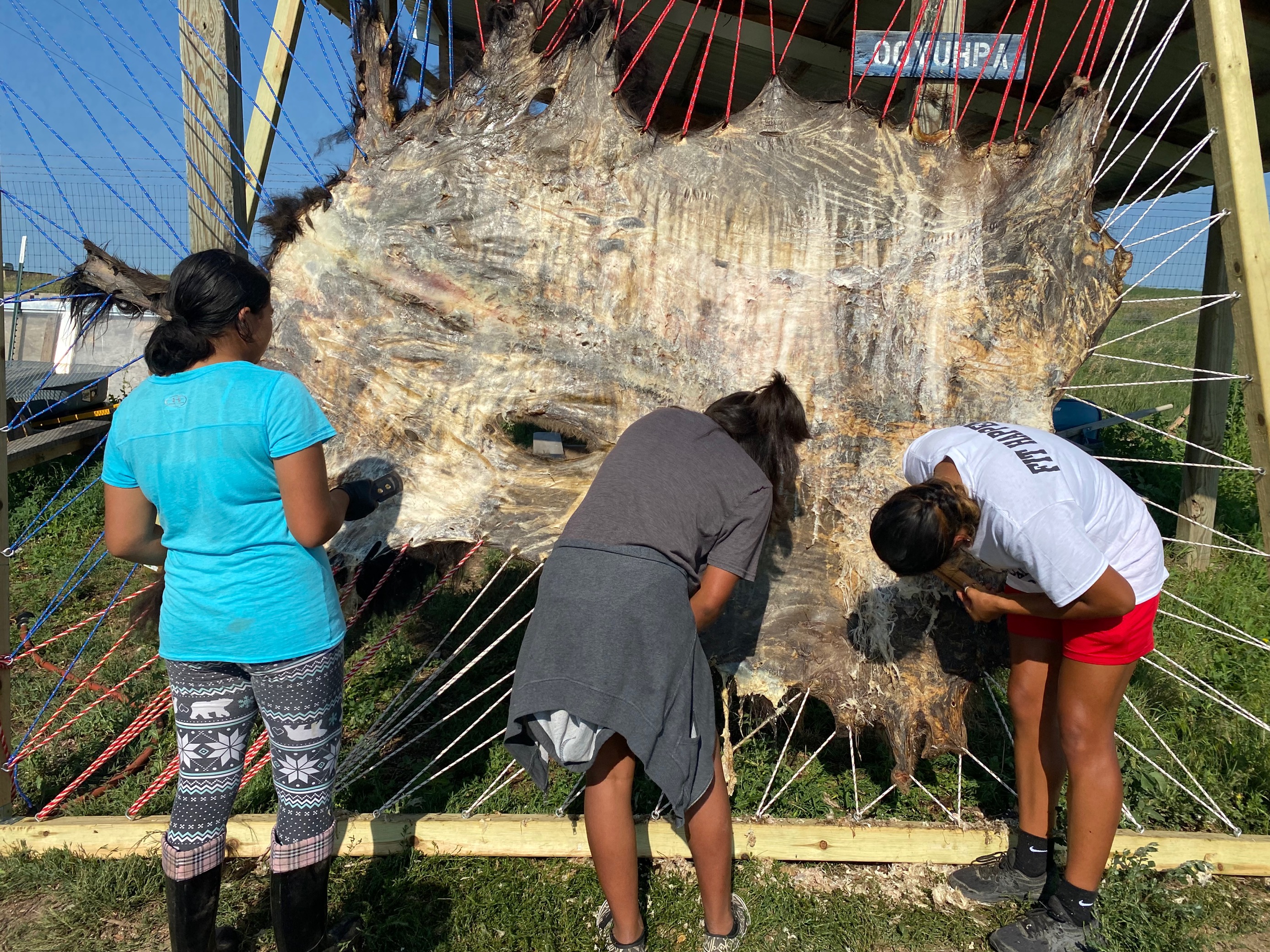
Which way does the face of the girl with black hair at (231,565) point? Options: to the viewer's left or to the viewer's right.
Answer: to the viewer's right

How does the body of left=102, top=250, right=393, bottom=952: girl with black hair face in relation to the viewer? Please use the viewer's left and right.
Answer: facing away from the viewer and to the right of the viewer

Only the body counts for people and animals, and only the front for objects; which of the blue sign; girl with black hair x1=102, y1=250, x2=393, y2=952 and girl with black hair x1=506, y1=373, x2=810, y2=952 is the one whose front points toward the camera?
the blue sign

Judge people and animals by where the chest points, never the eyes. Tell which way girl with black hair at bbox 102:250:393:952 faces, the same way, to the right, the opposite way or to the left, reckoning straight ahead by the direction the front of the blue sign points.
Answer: the opposite way

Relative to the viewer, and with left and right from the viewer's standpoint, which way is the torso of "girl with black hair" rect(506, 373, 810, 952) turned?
facing away from the viewer and to the right of the viewer

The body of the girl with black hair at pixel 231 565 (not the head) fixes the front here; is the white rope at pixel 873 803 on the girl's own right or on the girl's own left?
on the girl's own right

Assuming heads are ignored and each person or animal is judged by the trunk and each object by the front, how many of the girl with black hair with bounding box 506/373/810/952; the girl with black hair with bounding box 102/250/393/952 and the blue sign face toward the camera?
1

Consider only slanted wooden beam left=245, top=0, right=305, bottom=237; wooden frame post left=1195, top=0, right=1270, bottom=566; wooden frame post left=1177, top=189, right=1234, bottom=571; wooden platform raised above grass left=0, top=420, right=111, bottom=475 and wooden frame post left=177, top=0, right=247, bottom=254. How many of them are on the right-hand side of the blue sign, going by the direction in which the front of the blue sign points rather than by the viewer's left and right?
3

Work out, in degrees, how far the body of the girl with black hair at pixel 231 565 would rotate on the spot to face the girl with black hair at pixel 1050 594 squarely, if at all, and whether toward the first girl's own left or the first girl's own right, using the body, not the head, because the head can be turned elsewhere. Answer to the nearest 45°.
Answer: approximately 45° to the first girl's own right

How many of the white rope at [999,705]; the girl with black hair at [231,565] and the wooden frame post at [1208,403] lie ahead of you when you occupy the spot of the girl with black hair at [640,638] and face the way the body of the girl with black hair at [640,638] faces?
2

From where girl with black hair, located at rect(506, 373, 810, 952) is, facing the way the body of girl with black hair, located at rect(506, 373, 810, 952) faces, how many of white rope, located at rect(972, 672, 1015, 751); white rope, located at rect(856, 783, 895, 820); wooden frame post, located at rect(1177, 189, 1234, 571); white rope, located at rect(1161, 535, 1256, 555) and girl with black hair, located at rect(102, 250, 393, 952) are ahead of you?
4

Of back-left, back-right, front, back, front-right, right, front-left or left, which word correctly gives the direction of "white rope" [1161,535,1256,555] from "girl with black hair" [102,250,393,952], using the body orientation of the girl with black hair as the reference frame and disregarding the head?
front-right
